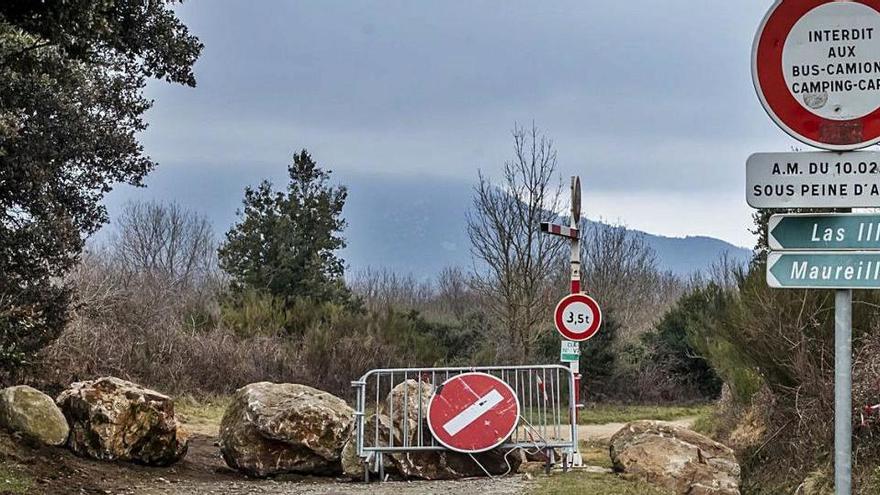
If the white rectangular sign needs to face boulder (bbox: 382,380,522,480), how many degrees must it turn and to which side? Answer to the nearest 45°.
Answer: approximately 135° to its right

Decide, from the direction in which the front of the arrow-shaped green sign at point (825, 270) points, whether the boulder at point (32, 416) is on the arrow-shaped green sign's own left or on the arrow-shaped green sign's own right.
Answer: on the arrow-shaped green sign's own right

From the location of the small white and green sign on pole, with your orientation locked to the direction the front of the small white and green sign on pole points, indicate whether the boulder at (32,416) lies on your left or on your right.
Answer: on your right

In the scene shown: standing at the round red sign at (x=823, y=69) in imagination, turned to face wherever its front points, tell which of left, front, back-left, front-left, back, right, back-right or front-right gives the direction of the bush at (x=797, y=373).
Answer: back

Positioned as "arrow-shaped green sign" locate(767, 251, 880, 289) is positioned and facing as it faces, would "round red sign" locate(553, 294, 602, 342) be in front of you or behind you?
behind

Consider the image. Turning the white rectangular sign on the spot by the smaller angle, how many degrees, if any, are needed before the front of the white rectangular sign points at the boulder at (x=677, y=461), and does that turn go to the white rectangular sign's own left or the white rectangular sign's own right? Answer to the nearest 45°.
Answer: approximately 180°

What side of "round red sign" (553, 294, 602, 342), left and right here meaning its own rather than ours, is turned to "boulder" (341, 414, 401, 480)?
right

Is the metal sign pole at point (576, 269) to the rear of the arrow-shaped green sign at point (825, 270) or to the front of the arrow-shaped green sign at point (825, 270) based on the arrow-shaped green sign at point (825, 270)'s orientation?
to the rear

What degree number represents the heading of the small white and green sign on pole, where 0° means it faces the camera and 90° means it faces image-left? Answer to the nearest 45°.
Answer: approximately 0°

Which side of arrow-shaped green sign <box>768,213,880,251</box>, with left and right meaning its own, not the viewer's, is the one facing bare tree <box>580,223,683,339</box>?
back

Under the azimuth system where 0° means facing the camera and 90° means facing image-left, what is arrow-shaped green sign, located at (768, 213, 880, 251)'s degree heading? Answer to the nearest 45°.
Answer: approximately 0°
